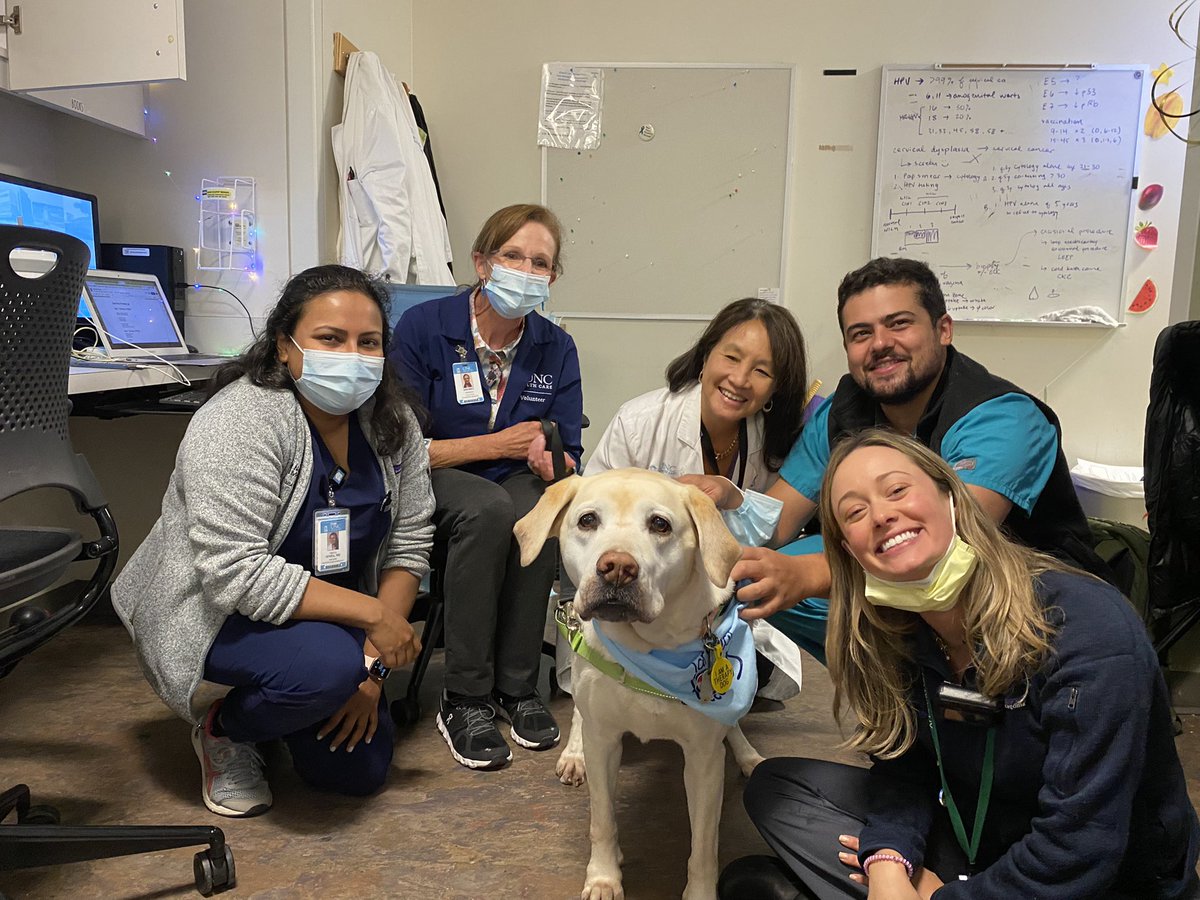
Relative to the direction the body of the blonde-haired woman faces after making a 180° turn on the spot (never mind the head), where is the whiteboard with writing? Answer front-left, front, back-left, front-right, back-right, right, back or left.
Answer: front-left

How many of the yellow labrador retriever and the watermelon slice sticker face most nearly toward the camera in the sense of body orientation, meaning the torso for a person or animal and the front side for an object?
2

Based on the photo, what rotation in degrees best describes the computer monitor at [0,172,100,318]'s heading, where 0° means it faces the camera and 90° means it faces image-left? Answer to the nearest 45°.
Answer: approximately 315°

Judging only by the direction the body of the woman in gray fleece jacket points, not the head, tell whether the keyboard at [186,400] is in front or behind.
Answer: behind

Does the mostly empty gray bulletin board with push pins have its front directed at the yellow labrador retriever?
yes

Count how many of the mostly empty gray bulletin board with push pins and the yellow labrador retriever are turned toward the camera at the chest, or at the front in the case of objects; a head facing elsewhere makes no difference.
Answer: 2

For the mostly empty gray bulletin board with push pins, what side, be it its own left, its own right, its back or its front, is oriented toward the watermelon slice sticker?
left

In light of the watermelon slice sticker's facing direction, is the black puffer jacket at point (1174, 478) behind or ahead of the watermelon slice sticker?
ahead

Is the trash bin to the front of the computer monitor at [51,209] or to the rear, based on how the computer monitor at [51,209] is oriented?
to the front

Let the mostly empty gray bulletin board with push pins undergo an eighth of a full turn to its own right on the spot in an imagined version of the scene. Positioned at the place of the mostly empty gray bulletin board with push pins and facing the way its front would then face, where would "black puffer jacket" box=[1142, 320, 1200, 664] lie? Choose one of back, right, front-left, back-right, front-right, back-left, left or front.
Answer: left

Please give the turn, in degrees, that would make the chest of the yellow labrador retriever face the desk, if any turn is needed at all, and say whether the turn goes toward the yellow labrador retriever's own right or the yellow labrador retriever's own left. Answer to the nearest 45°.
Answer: approximately 135° to the yellow labrador retriever's own right
